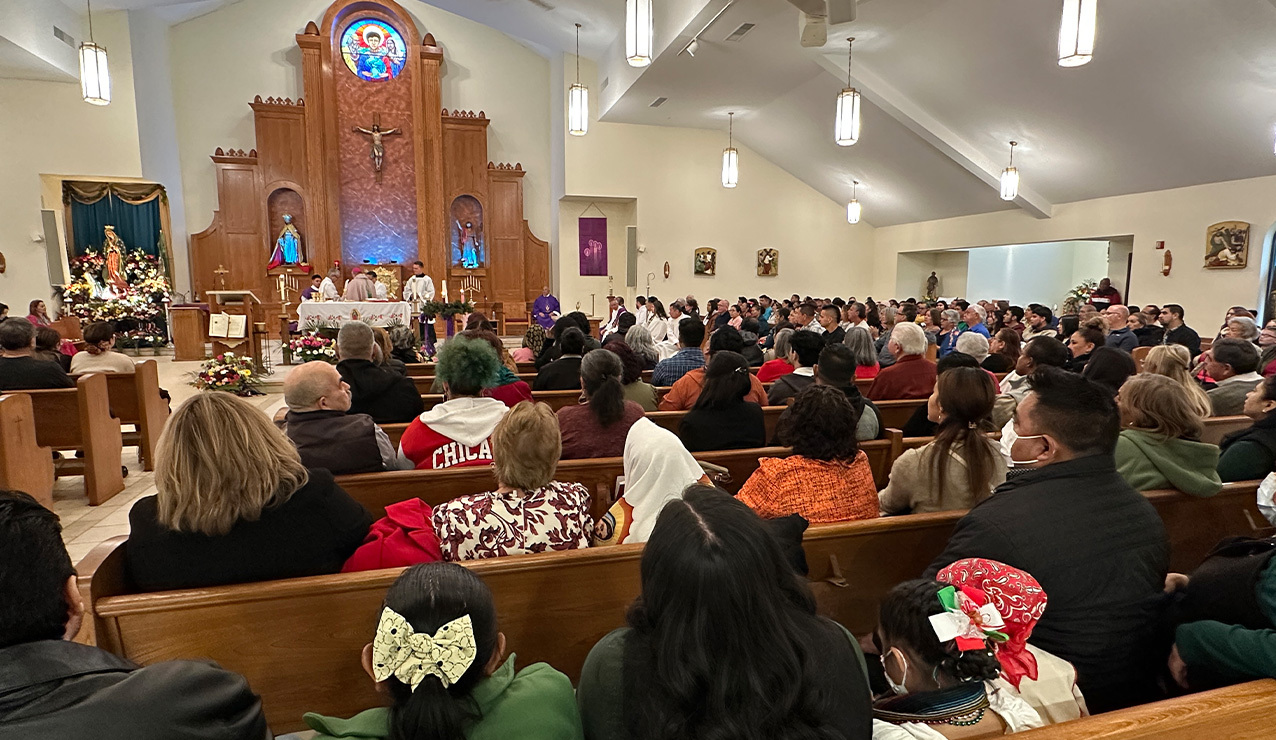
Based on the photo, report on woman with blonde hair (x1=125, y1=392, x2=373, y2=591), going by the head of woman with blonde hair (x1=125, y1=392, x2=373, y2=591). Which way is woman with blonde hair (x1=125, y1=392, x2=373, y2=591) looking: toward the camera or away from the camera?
away from the camera

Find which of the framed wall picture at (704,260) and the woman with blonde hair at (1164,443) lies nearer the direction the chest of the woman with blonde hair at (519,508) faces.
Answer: the framed wall picture

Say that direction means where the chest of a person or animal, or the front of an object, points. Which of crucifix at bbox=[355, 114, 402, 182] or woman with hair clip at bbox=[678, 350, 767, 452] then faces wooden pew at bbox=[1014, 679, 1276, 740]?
the crucifix

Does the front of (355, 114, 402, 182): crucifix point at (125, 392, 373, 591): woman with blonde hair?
yes

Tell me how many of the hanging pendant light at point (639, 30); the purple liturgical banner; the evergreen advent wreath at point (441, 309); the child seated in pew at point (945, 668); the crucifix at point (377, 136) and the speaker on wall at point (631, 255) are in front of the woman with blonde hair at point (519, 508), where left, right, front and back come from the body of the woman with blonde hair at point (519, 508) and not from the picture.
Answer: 5

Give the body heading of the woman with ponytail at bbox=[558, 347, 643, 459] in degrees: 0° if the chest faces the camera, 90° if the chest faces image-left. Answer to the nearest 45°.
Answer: approximately 180°

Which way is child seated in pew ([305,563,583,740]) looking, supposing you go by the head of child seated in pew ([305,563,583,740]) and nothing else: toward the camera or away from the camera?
away from the camera

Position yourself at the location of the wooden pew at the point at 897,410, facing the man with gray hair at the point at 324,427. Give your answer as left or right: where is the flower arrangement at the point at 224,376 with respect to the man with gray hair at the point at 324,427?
right

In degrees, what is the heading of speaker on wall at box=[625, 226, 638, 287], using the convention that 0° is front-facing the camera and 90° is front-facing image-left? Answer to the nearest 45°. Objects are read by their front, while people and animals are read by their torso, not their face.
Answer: approximately 0°

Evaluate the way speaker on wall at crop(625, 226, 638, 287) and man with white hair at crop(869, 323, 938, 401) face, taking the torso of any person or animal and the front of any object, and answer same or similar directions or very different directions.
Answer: very different directions

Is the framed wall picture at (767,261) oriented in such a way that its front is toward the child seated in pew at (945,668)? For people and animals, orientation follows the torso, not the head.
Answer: yes

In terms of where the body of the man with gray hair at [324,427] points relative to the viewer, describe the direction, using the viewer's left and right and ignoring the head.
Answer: facing away from the viewer and to the right of the viewer

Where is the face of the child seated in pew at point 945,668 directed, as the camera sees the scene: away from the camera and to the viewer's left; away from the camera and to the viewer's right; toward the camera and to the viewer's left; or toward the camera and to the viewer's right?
away from the camera and to the viewer's left
